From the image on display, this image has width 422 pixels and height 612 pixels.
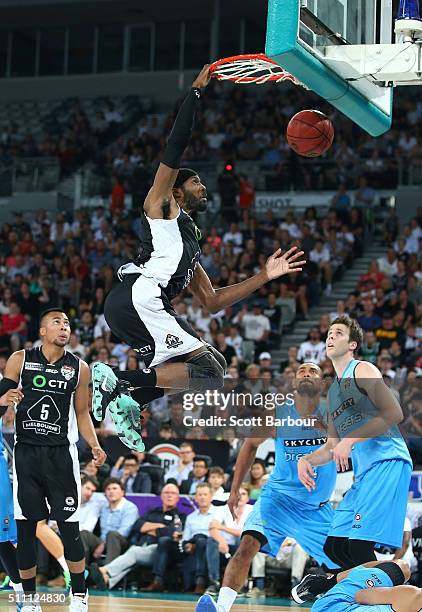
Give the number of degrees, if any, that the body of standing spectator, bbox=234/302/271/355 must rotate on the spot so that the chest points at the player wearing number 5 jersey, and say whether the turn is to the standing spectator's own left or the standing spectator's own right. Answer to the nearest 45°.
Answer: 0° — they already face them

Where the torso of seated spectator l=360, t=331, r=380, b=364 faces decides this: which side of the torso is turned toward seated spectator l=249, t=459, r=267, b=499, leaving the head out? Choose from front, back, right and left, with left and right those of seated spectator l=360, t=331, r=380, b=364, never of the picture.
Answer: front

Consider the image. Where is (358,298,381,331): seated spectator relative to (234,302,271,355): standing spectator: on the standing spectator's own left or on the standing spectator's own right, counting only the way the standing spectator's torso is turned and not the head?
on the standing spectator's own left

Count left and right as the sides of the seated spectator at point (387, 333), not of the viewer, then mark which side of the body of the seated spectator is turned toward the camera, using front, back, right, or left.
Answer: front

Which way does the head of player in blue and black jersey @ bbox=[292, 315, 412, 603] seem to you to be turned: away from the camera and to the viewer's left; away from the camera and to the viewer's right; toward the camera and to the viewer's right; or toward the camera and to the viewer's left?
toward the camera and to the viewer's left

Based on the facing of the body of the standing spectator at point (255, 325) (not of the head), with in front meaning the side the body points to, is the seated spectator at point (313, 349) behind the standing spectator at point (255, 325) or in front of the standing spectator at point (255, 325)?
in front

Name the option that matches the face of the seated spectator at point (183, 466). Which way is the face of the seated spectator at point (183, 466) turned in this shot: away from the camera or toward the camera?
toward the camera

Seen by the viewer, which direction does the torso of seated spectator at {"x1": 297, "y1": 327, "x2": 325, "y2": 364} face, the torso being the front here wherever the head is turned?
toward the camera

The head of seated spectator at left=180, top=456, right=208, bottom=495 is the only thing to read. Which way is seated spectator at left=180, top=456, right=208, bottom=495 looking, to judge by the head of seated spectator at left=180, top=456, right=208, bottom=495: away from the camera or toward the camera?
toward the camera

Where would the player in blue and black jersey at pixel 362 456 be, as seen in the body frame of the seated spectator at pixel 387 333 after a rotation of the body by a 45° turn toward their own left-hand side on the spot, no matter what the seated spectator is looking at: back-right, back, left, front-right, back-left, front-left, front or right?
front-right

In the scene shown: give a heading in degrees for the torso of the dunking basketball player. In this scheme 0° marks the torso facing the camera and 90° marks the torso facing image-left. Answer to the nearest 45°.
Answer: approximately 270°

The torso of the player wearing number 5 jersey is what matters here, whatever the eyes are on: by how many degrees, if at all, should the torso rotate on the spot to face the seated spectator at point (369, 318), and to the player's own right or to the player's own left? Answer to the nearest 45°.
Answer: approximately 135° to the player's own left

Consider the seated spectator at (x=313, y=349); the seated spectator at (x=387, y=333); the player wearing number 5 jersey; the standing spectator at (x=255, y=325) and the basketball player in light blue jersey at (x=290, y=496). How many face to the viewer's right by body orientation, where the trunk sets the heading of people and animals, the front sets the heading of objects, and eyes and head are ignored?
0
